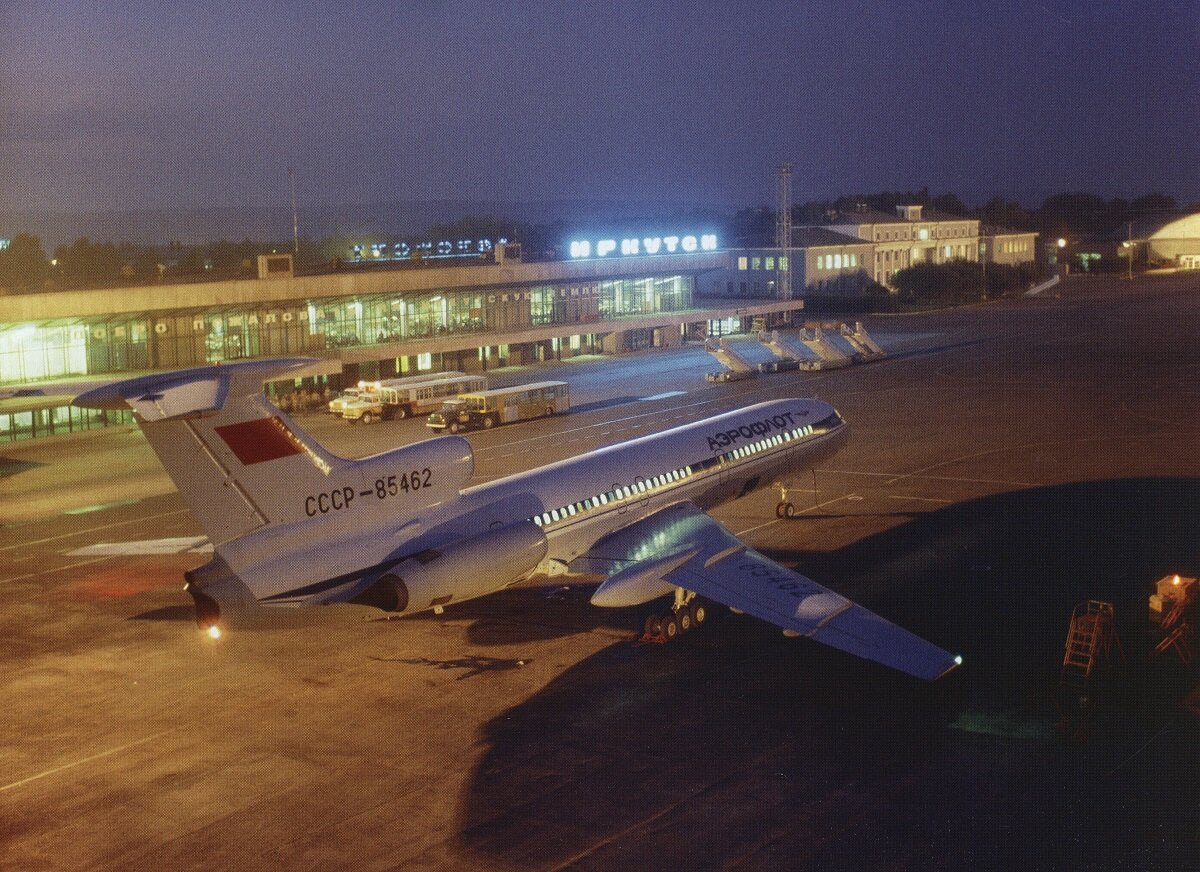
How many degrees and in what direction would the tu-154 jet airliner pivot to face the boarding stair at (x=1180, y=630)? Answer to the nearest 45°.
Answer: approximately 45° to its right

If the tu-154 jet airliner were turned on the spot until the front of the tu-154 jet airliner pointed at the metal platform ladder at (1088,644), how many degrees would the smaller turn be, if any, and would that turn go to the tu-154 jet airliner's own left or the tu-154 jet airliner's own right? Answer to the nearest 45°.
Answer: approximately 45° to the tu-154 jet airliner's own right

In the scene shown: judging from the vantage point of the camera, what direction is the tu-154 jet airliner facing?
facing away from the viewer and to the right of the viewer
